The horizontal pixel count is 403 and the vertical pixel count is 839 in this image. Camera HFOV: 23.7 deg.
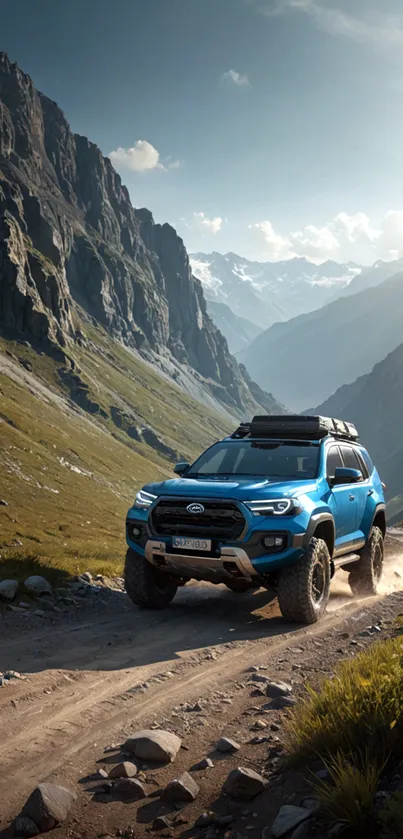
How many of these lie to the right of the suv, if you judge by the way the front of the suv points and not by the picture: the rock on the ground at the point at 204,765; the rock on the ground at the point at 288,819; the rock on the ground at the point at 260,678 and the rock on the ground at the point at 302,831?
0

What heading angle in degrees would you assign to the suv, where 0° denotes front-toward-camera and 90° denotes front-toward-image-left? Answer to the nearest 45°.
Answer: approximately 45°

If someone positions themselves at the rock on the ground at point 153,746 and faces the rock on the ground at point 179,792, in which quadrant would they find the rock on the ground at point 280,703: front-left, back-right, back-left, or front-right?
back-left

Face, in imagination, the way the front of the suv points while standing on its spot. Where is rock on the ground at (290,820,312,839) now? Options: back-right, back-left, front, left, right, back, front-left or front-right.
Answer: front-left

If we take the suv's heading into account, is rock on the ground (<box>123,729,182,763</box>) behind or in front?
in front

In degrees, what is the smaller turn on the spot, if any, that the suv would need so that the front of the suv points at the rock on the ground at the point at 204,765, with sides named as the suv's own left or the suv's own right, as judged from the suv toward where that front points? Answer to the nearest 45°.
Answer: approximately 45° to the suv's own left

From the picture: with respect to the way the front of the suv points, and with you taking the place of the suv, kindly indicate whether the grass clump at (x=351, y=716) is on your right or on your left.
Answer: on your left

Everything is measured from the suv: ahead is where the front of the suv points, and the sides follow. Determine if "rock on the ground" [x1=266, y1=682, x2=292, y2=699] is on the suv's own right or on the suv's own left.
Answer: on the suv's own left

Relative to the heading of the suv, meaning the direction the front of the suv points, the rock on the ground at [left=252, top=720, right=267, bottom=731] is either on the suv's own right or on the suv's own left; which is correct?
on the suv's own left

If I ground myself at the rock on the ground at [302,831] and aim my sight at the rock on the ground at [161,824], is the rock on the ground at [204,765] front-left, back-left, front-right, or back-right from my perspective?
front-right

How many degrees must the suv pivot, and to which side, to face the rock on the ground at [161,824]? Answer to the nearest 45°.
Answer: approximately 45° to its left

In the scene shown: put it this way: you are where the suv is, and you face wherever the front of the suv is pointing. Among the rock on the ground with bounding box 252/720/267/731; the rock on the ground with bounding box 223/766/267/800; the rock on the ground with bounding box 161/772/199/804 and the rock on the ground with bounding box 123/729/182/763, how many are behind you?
0

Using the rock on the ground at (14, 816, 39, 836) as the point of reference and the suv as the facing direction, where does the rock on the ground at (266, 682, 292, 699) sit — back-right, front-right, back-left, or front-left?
front-right

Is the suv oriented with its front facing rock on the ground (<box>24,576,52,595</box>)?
no

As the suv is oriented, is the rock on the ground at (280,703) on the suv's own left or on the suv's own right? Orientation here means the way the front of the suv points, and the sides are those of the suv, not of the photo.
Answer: on the suv's own left
